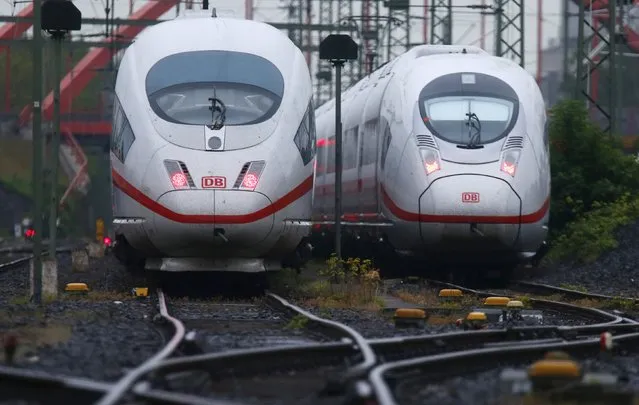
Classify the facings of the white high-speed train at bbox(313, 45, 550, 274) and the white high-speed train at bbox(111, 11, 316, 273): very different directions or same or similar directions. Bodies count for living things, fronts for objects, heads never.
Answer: same or similar directions

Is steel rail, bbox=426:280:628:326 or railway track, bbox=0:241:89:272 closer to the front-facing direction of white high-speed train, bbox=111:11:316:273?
the steel rail

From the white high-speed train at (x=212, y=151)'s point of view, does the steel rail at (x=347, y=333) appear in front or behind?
in front

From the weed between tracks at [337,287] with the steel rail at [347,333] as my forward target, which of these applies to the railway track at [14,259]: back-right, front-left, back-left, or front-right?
back-right

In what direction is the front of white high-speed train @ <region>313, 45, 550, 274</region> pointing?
toward the camera

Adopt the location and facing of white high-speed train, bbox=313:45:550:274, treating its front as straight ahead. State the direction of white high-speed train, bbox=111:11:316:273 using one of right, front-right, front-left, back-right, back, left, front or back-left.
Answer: front-right

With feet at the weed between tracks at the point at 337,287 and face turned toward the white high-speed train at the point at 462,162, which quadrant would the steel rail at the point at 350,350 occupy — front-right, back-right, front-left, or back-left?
back-right

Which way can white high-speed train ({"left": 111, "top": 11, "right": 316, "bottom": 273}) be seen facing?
toward the camera

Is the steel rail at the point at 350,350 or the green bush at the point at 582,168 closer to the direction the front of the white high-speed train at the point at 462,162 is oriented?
the steel rail

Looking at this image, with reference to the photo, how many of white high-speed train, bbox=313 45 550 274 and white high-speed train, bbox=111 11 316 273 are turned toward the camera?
2

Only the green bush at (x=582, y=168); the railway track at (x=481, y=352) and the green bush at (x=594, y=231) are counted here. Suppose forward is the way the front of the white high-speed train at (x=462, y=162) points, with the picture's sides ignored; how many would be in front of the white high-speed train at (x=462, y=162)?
1
